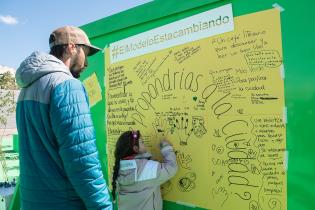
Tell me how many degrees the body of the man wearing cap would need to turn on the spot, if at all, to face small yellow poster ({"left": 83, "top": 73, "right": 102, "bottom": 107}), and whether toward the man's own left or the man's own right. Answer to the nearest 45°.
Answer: approximately 45° to the man's own left

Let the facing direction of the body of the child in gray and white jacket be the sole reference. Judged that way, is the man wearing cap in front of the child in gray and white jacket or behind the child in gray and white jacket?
behind

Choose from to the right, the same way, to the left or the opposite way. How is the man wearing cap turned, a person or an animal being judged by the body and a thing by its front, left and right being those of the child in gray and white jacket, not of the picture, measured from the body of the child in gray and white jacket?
the same way

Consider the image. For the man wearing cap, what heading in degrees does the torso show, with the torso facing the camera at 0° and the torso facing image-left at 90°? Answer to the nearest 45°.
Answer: approximately 225°

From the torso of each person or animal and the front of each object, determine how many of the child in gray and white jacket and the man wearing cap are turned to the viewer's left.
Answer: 0

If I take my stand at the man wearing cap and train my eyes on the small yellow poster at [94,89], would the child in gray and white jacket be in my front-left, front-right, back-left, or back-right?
front-right

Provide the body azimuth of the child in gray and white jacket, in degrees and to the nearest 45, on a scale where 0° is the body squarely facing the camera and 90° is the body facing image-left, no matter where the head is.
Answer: approximately 225°

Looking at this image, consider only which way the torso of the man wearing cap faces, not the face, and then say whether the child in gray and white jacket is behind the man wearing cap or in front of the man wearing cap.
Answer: in front

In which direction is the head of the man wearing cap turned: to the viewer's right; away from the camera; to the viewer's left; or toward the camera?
to the viewer's right
